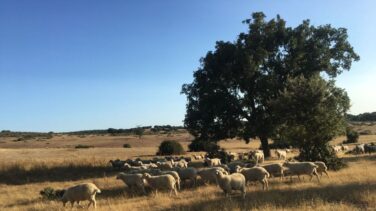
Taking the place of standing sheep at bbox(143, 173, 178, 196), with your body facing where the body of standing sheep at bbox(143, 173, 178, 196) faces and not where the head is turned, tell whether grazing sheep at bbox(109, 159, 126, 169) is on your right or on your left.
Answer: on your right

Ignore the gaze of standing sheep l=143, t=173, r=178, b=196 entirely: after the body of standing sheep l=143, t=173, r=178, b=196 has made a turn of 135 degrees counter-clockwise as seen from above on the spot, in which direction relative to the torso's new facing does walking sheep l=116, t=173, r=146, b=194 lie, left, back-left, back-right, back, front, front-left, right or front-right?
back

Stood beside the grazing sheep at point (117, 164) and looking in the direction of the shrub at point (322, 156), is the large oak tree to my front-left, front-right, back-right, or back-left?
front-left

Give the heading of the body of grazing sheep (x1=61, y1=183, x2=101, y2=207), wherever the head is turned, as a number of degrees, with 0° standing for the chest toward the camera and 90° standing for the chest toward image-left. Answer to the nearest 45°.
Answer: approximately 90°

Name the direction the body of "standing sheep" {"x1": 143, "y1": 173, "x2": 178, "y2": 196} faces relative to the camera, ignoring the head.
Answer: to the viewer's left

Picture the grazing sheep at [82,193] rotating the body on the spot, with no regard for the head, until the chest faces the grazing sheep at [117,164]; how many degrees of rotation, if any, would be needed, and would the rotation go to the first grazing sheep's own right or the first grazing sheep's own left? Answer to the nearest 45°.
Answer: approximately 90° to the first grazing sheep's own right

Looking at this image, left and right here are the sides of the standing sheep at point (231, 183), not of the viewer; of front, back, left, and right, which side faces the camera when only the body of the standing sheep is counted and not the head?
left

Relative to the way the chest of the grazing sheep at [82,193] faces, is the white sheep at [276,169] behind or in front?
behind

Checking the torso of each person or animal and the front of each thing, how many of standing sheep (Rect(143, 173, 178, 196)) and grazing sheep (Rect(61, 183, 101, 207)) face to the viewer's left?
2

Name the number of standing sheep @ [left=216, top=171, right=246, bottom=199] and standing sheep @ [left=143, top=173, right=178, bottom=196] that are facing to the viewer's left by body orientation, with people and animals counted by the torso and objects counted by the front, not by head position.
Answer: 2
